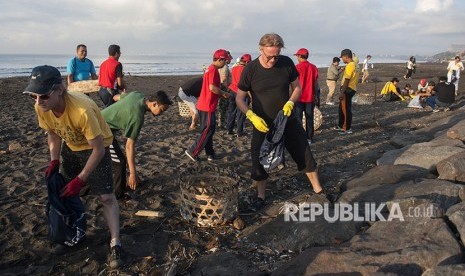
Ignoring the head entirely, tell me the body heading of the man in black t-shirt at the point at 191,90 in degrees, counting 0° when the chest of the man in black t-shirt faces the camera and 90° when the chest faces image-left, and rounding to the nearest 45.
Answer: approximately 270°

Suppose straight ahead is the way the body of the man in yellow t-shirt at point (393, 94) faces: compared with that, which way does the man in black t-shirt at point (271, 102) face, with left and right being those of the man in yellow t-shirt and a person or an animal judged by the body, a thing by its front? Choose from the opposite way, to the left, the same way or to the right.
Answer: to the right

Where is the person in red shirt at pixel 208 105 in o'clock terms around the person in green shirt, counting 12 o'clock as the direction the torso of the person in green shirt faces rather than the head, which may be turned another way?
The person in red shirt is roughly at 10 o'clock from the person in green shirt.

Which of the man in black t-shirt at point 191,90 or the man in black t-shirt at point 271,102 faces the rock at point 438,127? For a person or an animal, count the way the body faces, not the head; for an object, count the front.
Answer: the man in black t-shirt at point 191,90
